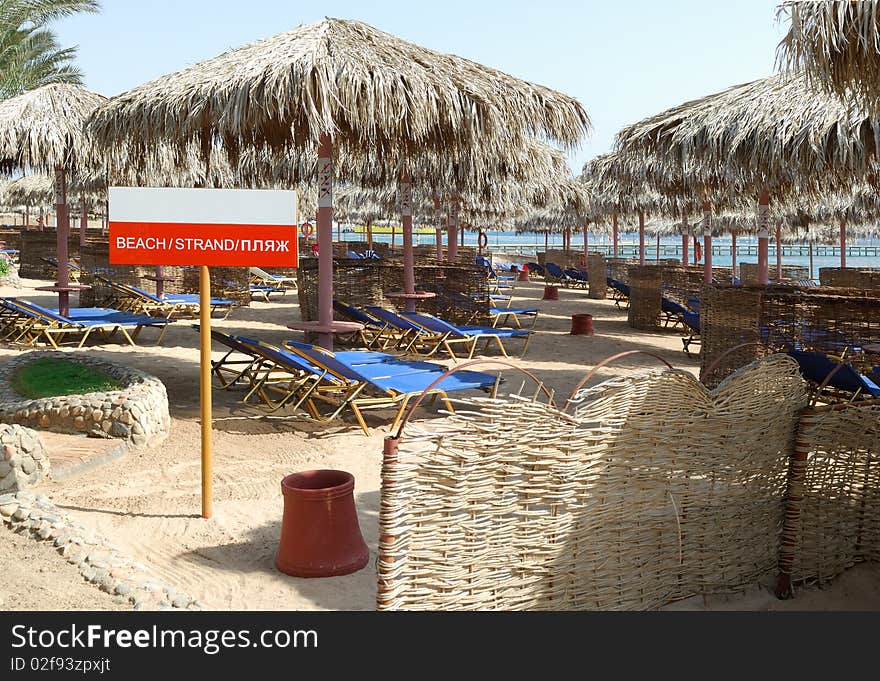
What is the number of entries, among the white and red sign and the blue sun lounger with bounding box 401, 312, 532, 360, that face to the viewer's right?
1

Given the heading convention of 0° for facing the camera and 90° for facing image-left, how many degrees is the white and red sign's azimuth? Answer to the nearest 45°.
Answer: approximately 0°

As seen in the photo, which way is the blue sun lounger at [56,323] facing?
to the viewer's right

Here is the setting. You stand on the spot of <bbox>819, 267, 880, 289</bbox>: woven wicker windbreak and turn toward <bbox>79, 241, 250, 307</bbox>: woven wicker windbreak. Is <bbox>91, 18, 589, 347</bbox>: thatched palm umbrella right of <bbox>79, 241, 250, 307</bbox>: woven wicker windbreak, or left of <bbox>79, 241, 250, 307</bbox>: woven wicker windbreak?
left

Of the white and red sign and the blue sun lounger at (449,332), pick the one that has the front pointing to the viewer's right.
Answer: the blue sun lounger

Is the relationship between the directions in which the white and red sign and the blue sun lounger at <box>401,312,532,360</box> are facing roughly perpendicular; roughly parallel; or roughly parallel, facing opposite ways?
roughly perpendicular

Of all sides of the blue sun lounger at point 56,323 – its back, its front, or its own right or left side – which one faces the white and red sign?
right

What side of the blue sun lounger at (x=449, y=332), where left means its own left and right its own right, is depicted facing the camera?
right

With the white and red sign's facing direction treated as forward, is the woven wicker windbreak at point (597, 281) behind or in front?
behind
